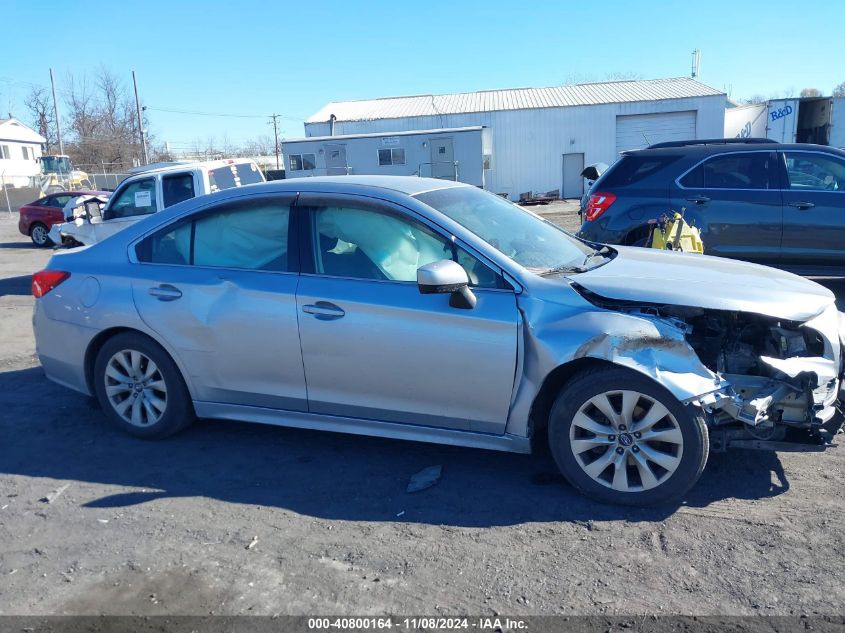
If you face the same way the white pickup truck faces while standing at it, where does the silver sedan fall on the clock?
The silver sedan is roughly at 7 o'clock from the white pickup truck.

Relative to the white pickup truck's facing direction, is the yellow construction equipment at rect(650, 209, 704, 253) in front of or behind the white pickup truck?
behind

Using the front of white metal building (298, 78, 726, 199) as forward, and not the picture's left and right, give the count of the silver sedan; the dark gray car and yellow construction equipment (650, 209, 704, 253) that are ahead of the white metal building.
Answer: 3

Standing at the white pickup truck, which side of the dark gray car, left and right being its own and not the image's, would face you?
back

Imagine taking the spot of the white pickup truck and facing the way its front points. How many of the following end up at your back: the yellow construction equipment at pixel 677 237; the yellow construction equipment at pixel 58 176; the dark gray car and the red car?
2

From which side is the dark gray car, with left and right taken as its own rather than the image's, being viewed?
right

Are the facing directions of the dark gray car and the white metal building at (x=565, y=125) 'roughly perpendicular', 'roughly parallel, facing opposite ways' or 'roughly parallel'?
roughly perpendicular

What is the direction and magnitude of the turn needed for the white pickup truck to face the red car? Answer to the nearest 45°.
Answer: approximately 45° to its right

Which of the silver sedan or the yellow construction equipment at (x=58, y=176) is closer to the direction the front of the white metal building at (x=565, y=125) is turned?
the silver sedan

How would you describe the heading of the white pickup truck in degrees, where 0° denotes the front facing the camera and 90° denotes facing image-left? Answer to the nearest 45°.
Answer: approximately 135°

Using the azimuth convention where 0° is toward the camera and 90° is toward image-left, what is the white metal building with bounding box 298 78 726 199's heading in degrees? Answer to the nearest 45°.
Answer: approximately 0°

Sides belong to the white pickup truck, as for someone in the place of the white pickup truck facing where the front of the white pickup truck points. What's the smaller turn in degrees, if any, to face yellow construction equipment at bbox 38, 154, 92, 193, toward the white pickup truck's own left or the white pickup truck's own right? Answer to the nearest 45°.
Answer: approximately 45° to the white pickup truck's own right

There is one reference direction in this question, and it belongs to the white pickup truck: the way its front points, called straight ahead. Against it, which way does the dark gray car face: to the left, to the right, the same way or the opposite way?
the opposite way

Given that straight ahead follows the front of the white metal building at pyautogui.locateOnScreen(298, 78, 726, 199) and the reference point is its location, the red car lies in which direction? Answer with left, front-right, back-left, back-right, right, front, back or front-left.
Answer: front-right

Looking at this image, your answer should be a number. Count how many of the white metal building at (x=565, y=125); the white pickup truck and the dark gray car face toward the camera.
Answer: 1

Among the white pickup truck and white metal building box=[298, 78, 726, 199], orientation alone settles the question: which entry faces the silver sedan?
the white metal building

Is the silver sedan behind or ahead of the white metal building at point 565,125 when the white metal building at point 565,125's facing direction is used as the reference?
ahead

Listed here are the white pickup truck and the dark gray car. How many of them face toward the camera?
0

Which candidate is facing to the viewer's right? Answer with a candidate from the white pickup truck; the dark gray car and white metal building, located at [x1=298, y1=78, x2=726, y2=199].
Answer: the dark gray car

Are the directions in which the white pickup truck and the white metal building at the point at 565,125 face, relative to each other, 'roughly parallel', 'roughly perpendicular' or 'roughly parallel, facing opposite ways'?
roughly perpendicular

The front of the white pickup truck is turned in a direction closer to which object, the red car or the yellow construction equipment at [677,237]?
the red car
